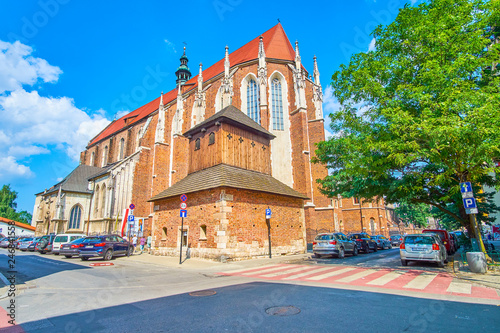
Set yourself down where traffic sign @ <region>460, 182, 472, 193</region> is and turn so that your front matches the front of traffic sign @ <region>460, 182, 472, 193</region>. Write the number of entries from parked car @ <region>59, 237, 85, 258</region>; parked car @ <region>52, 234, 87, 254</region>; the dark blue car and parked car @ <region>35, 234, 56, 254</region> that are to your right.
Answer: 4

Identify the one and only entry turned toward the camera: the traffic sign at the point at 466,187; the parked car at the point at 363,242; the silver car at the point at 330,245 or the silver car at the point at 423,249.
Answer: the traffic sign

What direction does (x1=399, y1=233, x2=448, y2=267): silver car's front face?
away from the camera

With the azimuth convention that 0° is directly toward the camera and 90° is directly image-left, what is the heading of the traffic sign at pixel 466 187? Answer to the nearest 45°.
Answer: approximately 0°

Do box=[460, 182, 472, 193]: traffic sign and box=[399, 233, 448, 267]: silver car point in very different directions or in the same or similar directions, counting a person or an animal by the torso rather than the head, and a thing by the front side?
very different directions

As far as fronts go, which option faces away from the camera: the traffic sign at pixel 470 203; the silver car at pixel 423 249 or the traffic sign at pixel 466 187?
the silver car
